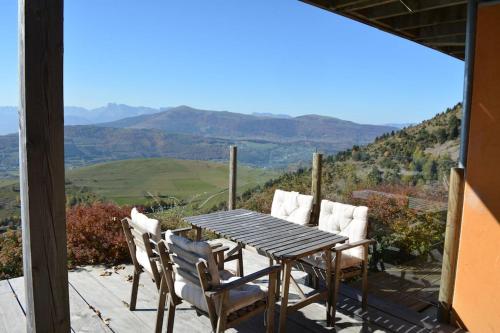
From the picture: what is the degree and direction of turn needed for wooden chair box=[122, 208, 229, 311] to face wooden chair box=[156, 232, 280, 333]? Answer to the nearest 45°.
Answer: approximately 90° to its right

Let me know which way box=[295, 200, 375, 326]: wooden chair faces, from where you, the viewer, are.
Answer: facing the viewer and to the left of the viewer

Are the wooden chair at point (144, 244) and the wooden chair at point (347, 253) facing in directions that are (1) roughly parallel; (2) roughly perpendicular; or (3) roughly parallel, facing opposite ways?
roughly parallel, facing opposite ways

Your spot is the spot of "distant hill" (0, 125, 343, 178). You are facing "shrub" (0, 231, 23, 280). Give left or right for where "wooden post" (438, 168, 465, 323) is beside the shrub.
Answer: left

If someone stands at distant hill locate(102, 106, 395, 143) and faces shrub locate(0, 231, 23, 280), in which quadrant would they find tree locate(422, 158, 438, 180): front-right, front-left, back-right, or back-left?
front-left

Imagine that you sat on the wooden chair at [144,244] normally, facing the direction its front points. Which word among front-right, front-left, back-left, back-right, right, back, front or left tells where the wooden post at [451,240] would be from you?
front-right

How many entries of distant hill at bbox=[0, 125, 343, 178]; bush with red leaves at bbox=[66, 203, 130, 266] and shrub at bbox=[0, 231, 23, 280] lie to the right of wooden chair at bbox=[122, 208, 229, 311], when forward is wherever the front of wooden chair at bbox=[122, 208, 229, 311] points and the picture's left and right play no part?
0

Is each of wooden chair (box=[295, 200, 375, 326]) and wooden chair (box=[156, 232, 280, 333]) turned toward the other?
yes

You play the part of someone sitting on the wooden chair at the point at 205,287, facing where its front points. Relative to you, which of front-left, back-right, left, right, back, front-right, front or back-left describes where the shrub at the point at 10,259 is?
left

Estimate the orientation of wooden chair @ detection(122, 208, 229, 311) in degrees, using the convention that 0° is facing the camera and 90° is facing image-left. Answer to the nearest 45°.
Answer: approximately 225°

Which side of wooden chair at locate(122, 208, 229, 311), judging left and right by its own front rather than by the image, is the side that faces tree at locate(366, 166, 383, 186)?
front

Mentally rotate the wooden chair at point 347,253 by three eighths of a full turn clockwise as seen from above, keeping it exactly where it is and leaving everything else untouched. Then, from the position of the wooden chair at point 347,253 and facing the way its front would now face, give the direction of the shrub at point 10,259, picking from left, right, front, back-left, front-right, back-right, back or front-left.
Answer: left

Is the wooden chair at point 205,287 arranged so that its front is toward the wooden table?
yes

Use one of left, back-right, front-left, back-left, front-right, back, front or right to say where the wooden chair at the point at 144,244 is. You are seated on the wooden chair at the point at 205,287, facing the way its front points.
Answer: left

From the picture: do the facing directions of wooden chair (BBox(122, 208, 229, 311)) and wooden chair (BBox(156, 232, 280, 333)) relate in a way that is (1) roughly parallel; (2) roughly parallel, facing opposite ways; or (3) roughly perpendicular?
roughly parallel

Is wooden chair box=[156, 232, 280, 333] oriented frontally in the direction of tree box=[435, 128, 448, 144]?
yes

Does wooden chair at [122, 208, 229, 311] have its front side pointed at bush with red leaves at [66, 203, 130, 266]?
no

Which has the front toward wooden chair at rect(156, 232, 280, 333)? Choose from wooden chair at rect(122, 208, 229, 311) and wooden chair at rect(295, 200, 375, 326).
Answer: wooden chair at rect(295, 200, 375, 326)

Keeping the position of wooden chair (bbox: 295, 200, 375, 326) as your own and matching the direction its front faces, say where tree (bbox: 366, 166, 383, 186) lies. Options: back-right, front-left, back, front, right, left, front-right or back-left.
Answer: back-right

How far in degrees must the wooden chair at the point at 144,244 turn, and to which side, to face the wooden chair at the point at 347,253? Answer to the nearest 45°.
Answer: approximately 45° to its right
